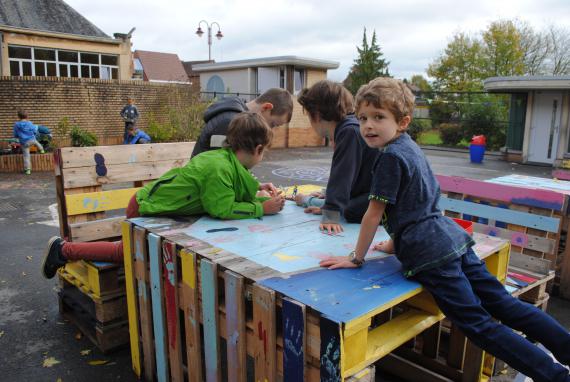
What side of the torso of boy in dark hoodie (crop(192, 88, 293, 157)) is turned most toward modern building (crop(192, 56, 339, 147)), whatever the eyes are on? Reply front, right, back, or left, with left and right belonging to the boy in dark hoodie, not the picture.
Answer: left

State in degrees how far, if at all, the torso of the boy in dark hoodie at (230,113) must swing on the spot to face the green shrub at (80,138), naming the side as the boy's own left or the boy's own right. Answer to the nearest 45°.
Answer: approximately 135° to the boy's own left

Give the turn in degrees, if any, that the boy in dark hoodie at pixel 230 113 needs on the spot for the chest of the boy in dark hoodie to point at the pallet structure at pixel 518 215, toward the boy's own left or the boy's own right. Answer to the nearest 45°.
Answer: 0° — they already face it

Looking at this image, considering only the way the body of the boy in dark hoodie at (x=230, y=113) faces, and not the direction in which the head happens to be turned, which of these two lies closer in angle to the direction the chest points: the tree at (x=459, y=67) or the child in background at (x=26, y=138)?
the tree

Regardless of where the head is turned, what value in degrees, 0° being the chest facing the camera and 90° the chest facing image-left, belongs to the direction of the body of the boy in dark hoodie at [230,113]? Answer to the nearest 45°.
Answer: approximately 270°

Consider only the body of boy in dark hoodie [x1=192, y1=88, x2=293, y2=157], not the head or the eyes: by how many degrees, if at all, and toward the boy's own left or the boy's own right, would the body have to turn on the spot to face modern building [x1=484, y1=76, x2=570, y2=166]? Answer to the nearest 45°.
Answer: approximately 45° to the boy's own left

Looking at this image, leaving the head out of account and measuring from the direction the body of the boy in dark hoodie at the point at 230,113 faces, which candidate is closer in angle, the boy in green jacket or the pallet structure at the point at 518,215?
the pallet structure

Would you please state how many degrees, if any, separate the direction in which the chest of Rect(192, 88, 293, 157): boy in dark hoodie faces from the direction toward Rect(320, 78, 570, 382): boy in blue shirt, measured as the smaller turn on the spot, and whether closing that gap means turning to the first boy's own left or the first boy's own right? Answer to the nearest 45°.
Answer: approximately 45° to the first boy's own right

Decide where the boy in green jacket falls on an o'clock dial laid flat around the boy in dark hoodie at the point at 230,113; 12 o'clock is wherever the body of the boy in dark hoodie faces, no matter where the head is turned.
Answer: The boy in green jacket is roughly at 3 o'clock from the boy in dark hoodie.
